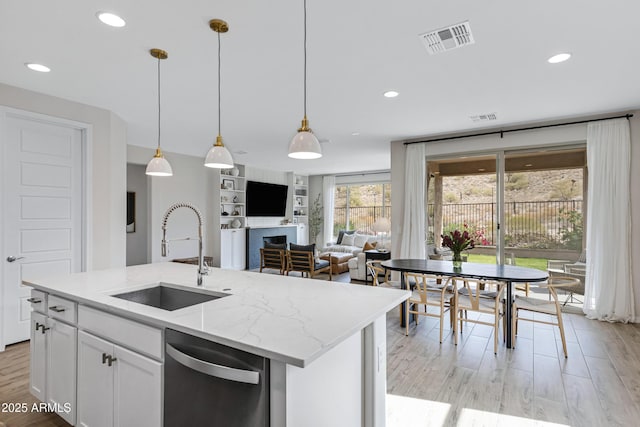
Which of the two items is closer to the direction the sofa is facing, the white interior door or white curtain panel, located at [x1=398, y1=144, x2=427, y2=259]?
the white interior door

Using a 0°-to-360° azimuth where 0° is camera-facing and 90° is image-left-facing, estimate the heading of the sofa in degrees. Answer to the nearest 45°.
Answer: approximately 45°

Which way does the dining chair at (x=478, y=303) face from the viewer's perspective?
away from the camera

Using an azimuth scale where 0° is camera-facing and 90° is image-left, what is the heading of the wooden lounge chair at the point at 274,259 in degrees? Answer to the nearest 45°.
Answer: approximately 225°

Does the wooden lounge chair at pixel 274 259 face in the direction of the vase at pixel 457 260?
no

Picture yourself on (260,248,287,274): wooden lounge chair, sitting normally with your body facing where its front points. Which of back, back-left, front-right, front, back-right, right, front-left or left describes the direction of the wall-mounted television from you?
front-left

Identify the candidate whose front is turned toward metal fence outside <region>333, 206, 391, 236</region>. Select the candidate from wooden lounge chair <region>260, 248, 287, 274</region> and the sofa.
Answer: the wooden lounge chair

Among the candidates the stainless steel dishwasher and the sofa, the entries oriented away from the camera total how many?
0

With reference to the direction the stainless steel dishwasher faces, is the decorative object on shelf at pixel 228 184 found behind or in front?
behind

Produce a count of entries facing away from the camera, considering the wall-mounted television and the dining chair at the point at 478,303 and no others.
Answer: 1

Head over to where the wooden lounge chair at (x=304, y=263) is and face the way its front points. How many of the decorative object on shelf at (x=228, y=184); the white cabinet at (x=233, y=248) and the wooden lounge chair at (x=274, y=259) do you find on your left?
3

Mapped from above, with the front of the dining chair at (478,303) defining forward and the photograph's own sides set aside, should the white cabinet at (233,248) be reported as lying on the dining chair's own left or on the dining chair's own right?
on the dining chair's own left

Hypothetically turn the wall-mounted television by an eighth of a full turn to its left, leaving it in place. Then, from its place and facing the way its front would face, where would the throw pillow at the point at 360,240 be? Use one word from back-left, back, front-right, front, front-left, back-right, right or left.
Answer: front

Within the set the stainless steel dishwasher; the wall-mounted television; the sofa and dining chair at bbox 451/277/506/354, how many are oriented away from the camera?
1

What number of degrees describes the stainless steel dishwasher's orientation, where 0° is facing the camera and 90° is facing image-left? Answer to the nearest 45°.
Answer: approximately 45°

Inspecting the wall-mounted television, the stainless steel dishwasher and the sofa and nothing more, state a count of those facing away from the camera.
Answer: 0

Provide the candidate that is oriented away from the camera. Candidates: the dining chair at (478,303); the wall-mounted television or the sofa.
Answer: the dining chair

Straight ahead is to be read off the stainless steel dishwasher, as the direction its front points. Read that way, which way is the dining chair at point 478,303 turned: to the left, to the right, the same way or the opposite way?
the opposite way

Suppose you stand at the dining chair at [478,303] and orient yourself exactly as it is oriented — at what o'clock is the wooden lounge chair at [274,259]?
the wooden lounge chair at [274,259] is roughly at 10 o'clock from the dining chair at [478,303].

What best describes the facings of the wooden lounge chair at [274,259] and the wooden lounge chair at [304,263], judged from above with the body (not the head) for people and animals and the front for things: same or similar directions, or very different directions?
same or similar directions

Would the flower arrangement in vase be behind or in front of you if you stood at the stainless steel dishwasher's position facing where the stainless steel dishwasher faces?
behind

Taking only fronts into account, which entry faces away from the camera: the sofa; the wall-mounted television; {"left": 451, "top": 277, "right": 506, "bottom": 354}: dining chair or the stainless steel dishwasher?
the dining chair
